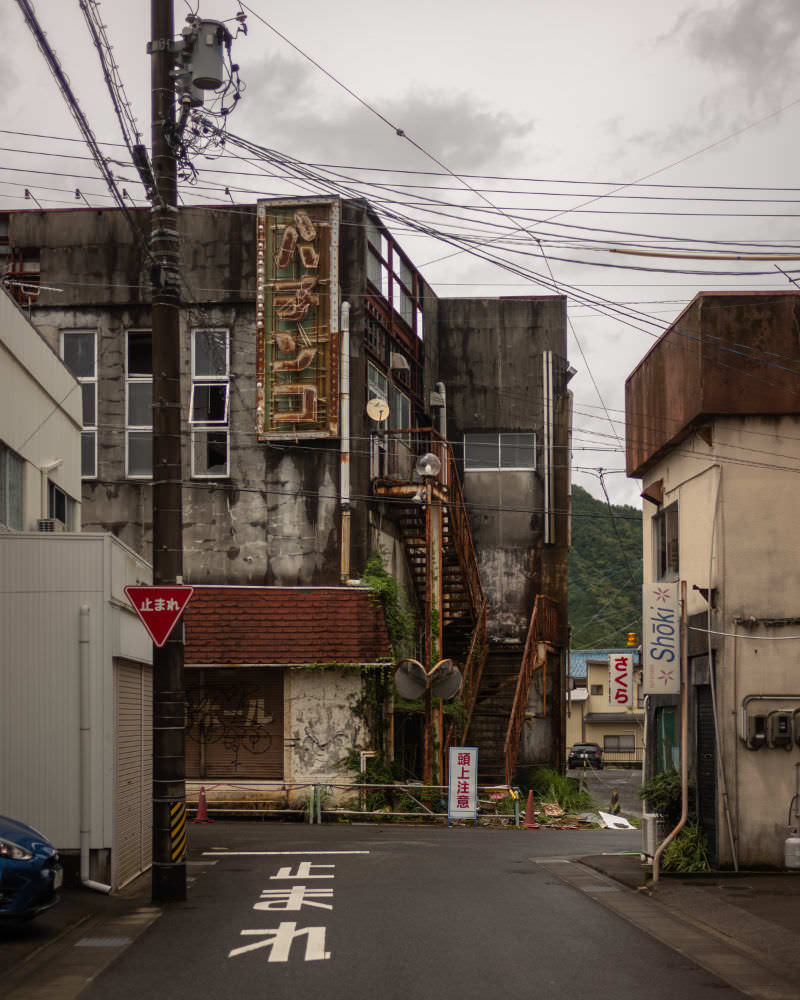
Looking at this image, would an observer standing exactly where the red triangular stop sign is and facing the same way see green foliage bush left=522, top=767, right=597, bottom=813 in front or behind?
behind

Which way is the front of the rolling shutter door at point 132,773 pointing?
to the viewer's right

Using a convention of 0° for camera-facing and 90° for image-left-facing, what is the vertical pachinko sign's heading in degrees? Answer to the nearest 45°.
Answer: approximately 0°

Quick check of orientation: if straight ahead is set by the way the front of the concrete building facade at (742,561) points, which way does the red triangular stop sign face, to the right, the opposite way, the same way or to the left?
to the left

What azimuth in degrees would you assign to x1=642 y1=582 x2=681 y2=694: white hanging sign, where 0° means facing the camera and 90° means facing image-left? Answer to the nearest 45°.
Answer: approximately 0°

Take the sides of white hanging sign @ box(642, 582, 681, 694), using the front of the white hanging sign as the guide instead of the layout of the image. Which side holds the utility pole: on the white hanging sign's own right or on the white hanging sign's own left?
on the white hanging sign's own right

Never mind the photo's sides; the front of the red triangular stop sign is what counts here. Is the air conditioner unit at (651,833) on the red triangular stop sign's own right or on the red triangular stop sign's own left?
on the red triangular stop sign's own left

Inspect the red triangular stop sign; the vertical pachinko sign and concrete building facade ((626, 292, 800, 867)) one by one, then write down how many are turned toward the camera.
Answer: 2

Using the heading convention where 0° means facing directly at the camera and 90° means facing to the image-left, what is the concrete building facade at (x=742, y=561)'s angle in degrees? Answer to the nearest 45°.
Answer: approximately 90°
